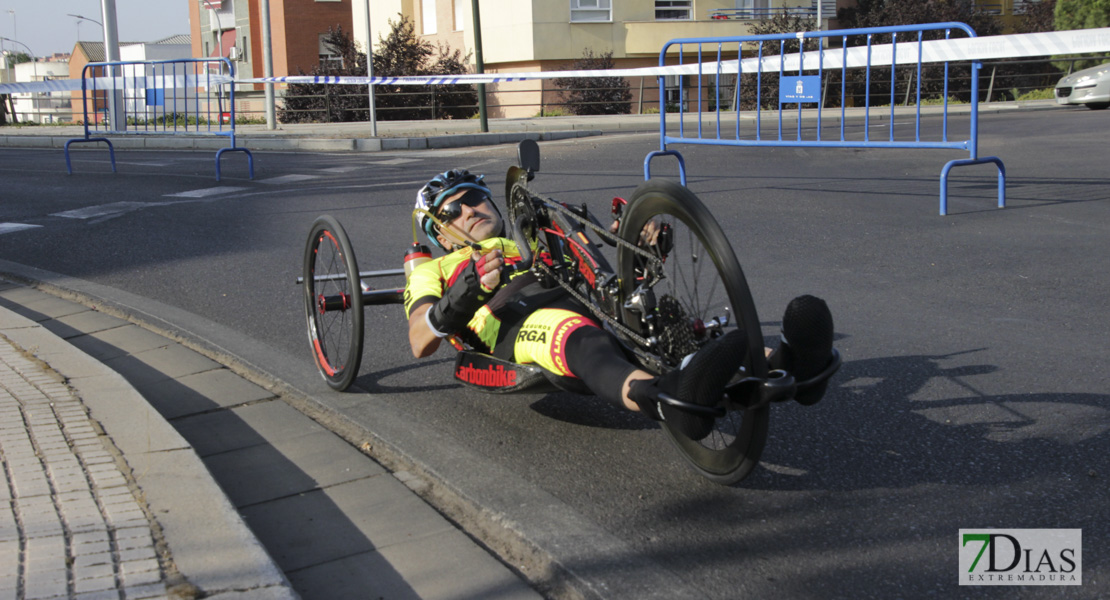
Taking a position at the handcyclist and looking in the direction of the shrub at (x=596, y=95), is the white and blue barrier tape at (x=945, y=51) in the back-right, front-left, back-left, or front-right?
front-right

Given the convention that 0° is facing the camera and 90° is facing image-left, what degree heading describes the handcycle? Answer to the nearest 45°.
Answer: approximately 315°

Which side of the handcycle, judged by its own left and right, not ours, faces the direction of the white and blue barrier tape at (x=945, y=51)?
left

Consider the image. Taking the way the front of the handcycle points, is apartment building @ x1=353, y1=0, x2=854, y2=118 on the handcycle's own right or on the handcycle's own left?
on the handcycle's own left

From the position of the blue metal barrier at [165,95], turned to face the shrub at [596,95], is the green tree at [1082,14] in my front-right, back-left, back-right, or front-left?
front-right

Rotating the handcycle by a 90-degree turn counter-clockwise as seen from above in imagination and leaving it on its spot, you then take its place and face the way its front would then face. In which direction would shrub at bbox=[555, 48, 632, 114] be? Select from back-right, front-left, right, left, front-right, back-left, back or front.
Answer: front-left

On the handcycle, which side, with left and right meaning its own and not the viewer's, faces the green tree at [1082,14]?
left

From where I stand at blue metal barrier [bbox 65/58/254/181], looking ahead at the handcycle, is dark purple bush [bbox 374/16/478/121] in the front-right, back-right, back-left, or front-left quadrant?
back-left

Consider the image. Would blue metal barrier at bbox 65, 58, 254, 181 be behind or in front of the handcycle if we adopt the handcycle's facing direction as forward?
behind
